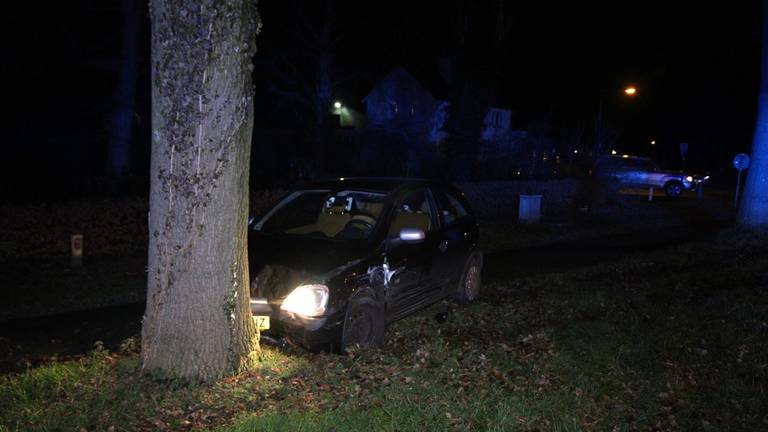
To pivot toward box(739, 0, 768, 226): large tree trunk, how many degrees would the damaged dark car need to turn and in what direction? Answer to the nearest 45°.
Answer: approximately 180°

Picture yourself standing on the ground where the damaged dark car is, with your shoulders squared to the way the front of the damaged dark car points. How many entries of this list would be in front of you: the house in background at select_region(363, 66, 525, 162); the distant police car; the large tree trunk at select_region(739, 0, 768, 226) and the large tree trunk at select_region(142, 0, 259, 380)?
1

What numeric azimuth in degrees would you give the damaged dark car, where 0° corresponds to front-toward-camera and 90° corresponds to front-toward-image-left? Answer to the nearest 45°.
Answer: approximately 45°

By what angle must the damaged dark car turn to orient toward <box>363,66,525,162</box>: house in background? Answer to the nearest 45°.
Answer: approximately 135° to its right

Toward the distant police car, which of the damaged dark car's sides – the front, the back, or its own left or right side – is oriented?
back

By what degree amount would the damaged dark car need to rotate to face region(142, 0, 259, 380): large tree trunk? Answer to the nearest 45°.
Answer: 0° — it already faces it

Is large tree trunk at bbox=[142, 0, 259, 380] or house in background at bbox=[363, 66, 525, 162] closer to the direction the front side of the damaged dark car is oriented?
the large tree trunk

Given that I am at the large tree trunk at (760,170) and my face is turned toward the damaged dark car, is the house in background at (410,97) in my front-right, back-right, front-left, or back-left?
back-right
